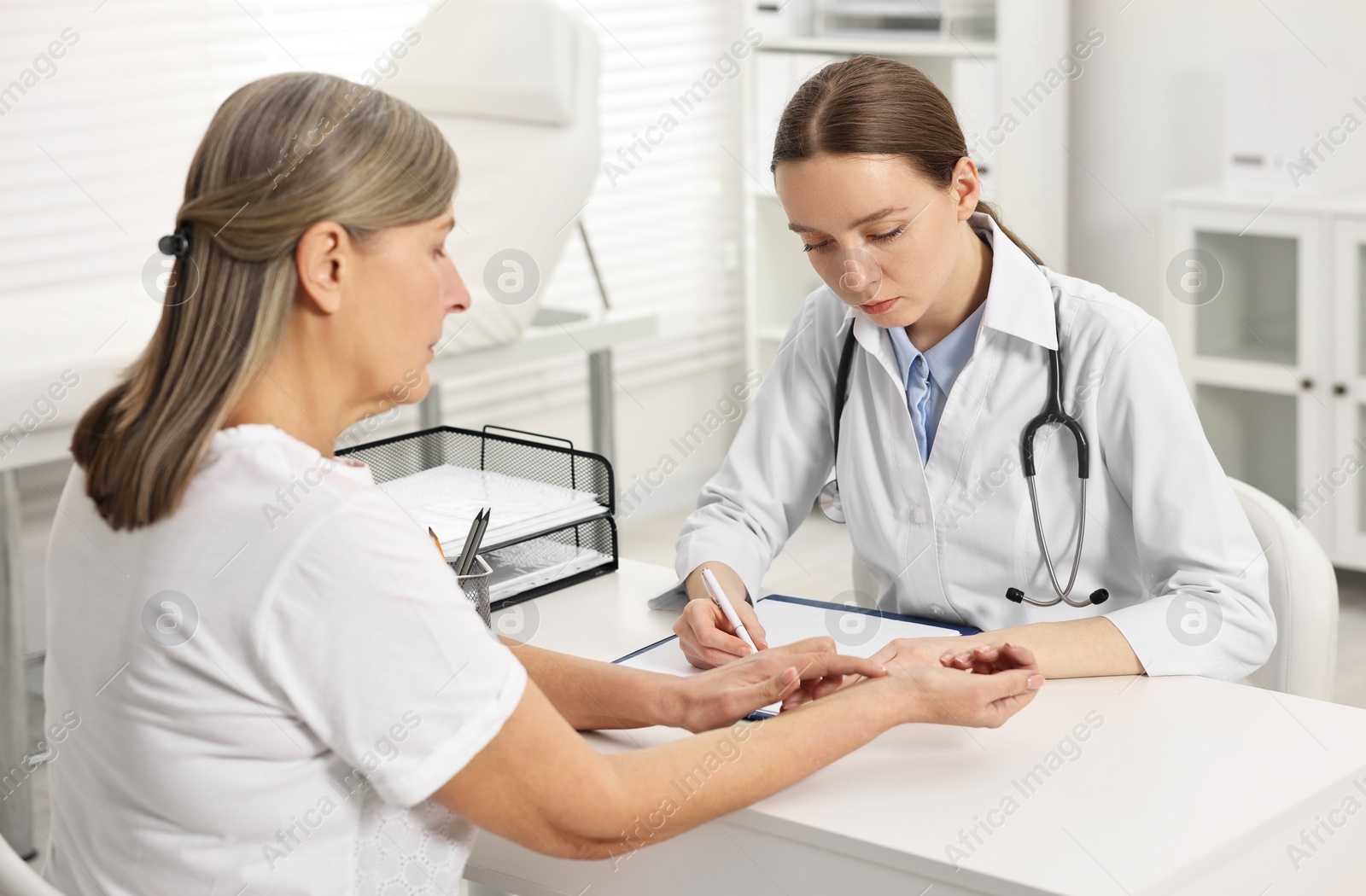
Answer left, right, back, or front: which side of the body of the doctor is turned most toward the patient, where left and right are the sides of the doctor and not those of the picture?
front

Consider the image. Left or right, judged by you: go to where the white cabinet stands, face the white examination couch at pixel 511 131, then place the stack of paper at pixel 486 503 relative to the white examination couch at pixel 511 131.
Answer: left

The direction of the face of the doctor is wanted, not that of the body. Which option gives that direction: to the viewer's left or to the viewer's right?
to the viewer's left

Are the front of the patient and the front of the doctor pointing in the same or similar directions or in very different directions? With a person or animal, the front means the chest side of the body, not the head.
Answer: very different directions

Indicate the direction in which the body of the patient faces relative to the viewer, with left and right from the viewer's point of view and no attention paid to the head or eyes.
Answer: facing away from the viewer and to the right of the viewer

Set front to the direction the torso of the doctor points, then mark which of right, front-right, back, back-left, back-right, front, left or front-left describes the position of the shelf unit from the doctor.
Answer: back-right

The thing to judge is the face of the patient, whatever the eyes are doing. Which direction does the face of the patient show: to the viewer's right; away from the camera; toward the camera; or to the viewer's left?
to the viewer's right

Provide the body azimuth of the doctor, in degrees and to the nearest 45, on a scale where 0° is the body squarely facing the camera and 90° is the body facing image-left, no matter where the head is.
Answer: approximately 45°

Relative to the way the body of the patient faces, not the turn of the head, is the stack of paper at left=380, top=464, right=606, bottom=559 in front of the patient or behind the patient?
in front

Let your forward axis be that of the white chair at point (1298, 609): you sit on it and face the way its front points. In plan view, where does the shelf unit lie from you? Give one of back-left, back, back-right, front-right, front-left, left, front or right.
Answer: back-right
